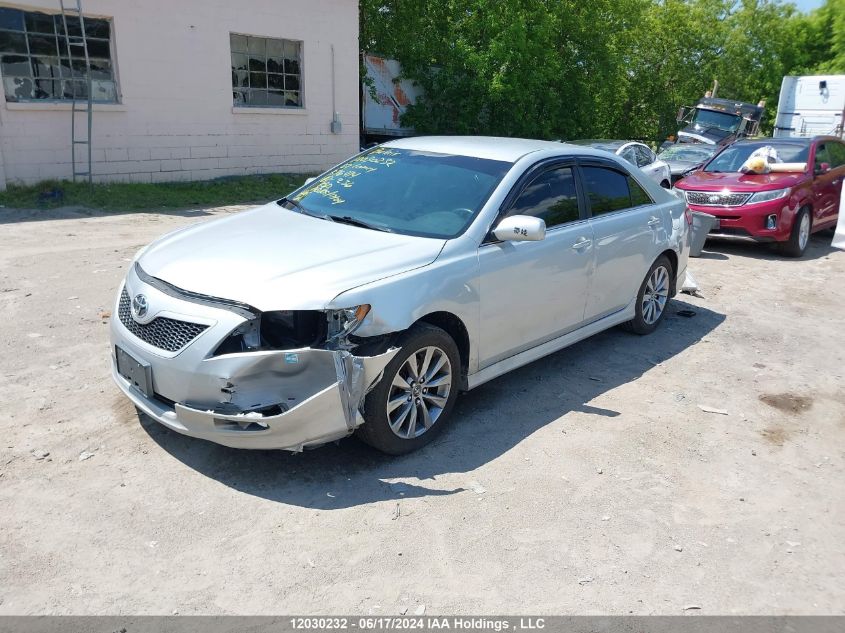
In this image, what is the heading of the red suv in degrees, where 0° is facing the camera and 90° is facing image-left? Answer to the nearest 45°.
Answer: approximately 45°

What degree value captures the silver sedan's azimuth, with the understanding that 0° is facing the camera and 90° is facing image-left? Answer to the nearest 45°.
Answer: approximately 45°

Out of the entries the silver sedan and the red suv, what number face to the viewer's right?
0

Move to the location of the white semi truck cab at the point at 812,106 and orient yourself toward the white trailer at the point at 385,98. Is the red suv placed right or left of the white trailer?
left

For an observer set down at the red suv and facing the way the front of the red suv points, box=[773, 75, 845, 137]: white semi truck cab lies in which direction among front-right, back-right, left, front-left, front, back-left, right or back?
back-right

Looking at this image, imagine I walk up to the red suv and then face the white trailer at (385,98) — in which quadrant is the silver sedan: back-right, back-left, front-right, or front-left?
back-left

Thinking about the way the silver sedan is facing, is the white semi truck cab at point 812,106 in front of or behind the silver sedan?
behind

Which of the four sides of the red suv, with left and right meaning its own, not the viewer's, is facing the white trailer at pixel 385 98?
right

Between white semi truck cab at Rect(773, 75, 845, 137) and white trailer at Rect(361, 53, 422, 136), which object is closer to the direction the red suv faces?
the white trailer

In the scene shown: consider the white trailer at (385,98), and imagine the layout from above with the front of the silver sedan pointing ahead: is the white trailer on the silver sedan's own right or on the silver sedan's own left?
on the silver sedan's own right

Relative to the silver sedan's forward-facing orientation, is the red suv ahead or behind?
behind
